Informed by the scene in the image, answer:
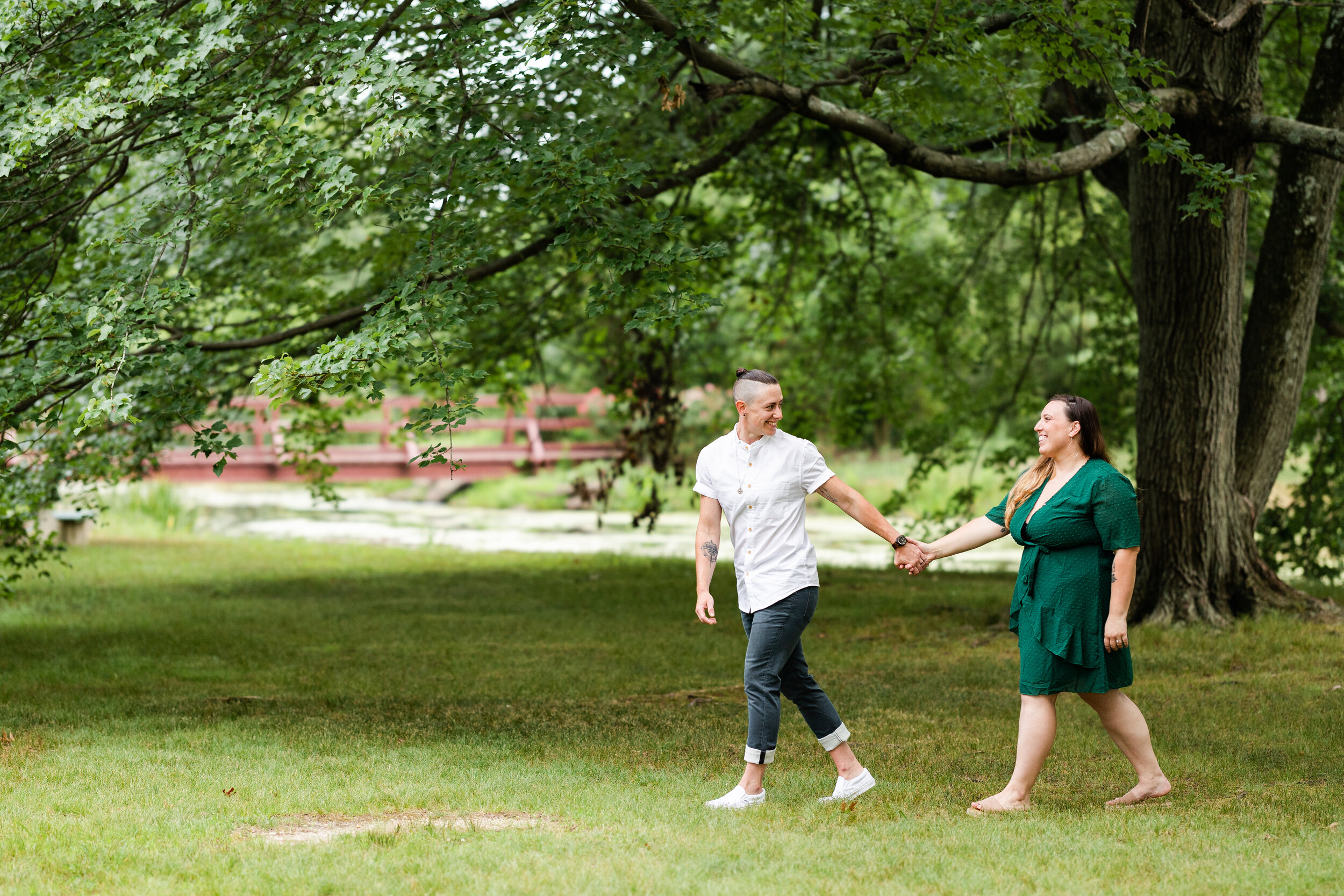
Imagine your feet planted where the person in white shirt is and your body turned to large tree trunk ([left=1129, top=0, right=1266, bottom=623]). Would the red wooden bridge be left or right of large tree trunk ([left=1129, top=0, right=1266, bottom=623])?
left

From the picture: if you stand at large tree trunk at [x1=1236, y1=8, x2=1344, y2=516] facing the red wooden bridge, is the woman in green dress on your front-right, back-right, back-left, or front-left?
back-left

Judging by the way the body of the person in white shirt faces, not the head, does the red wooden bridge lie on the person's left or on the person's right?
on the person's right

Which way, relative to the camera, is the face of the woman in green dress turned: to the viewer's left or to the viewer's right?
to the viewer's left

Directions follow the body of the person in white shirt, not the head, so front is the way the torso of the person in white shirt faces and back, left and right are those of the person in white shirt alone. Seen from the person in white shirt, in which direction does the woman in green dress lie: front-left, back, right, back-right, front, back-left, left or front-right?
back-left

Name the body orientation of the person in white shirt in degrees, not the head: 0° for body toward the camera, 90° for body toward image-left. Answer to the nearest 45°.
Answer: approximately 45°

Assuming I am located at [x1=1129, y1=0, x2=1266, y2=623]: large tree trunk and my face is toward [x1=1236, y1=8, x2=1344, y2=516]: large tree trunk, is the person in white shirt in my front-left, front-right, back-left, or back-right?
back-right

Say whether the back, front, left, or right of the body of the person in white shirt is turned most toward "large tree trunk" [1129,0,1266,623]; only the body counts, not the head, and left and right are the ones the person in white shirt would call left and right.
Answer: back

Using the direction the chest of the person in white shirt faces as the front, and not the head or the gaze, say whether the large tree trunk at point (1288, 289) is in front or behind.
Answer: behind

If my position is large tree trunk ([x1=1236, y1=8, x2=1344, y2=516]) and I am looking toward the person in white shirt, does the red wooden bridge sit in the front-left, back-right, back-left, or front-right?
back-right
